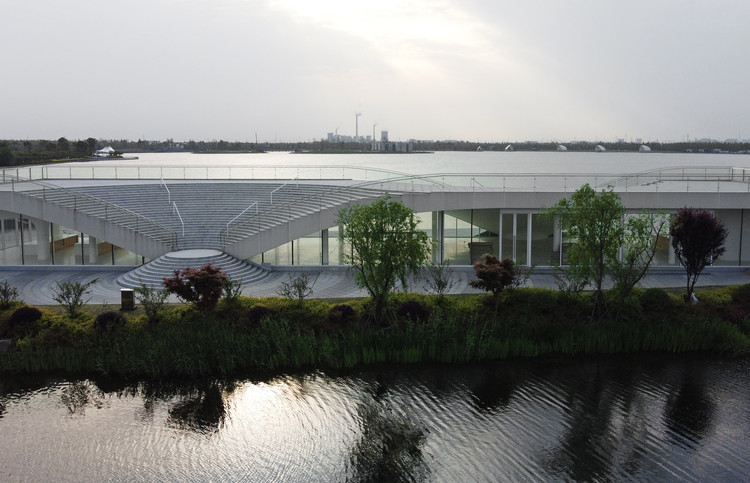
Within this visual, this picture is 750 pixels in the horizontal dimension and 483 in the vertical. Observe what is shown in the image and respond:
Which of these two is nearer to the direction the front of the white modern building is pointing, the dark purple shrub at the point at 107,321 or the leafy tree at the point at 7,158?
the dark purple shrub

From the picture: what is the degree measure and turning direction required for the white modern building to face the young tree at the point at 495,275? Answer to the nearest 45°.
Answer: approximately 45° to its left

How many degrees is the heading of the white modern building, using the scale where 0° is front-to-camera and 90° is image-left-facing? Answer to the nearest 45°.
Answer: approximately 0°

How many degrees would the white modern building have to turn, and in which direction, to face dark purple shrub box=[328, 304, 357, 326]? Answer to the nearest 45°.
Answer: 0° — it already faces it

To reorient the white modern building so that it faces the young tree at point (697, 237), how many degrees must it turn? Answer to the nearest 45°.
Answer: approximately 45° to its left

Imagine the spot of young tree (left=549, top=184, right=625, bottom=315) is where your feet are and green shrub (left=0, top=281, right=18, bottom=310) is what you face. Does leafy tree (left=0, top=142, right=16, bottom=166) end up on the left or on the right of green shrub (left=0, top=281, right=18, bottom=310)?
right

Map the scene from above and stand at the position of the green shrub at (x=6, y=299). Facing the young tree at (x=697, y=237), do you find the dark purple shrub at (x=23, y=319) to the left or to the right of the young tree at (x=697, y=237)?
right

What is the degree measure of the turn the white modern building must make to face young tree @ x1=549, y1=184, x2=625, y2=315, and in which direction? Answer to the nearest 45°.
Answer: approximately 45° to its left
